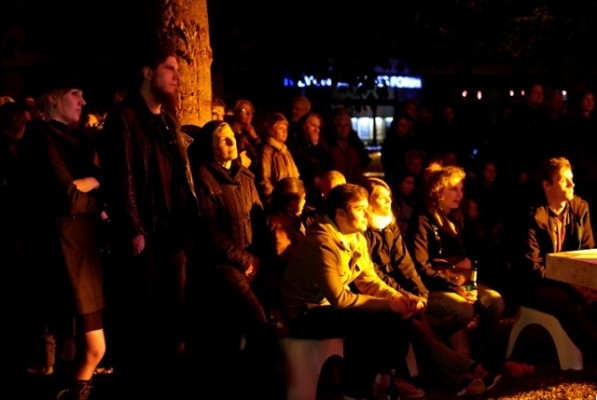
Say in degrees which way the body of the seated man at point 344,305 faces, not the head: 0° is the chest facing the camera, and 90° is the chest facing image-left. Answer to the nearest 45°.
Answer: approximately 270°

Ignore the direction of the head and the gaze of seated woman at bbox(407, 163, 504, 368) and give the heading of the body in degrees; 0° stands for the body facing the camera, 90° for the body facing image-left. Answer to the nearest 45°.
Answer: approximately 315°

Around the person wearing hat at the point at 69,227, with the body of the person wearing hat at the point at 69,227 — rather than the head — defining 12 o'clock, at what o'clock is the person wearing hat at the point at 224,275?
the person wearing hat at the point at 224,275 is roughly at 11 o'clock from the person wearing hat at the point at 69,227.

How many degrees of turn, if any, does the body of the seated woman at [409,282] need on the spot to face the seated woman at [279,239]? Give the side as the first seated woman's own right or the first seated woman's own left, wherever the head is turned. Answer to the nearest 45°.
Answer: approximately 135° to the first seated woman's own right

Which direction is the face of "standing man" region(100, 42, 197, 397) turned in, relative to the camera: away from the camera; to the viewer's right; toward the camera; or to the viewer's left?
to the viewer's right

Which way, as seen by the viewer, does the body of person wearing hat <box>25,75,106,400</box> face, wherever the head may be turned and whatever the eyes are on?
to the viewer's right

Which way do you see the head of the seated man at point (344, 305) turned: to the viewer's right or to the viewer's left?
to the viewer's right

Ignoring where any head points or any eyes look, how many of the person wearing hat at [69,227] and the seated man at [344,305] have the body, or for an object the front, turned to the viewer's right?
2

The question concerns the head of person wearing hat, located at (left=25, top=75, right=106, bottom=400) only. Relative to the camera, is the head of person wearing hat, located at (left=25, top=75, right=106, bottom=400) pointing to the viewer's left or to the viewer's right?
to the viewer's right
